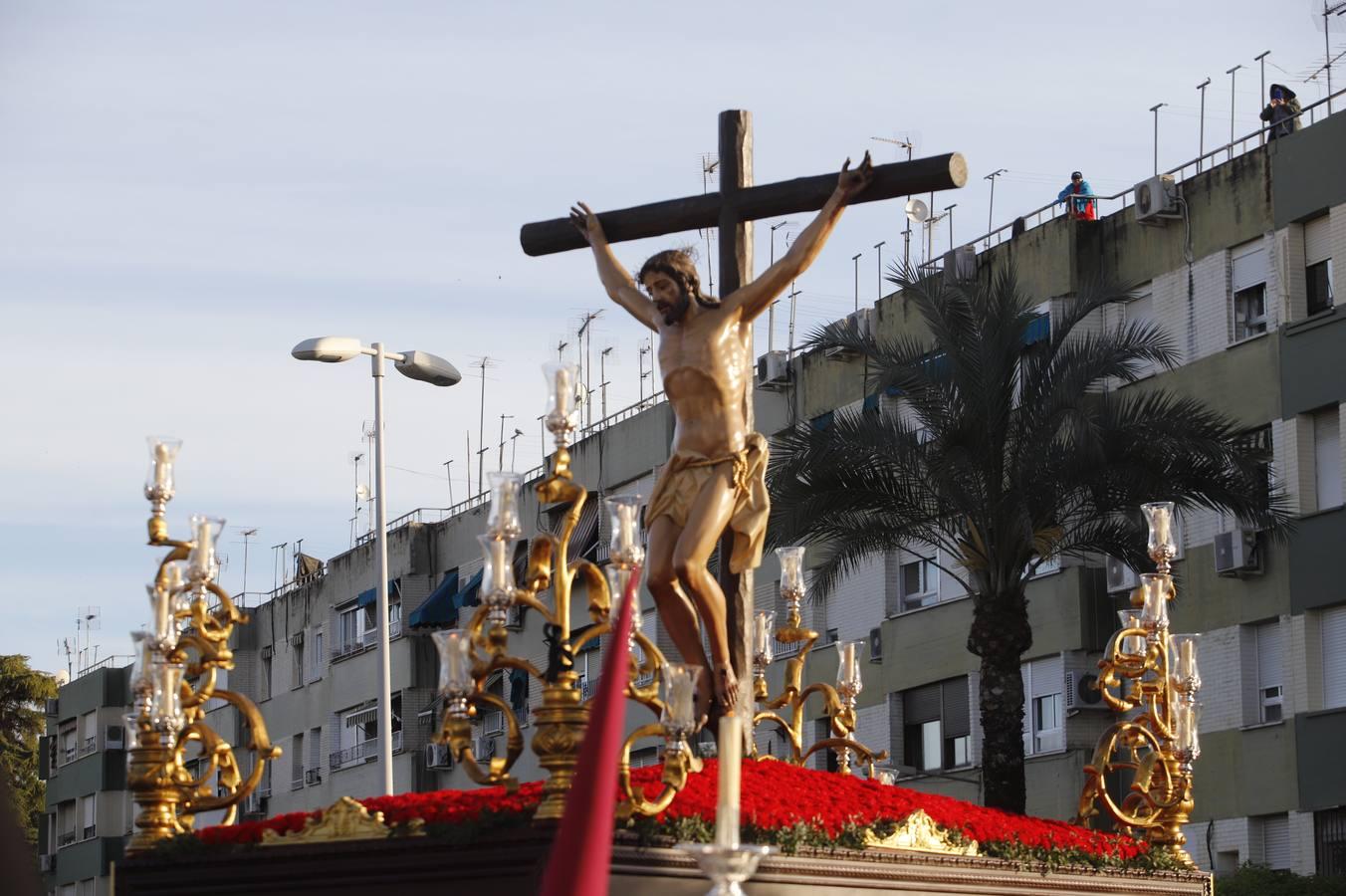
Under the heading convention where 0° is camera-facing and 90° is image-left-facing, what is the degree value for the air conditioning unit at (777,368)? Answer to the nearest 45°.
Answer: approximately 45°

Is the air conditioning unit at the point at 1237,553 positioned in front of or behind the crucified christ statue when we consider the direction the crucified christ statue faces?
behind

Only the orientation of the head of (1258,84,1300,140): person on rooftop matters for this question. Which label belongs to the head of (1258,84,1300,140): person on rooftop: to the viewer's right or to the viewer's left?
to the viewer's left

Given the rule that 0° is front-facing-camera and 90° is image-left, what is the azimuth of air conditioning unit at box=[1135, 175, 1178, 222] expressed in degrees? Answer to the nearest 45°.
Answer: approximately 45°

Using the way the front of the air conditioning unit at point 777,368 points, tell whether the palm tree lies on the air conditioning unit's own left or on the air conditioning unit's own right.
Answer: on the air conditioning unit's own left

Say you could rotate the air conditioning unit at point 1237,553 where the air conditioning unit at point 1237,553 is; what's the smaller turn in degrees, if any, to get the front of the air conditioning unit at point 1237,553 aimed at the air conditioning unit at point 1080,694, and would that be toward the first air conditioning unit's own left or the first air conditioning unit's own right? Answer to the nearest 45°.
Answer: approximately 90° to the first air conditioning unit's own right

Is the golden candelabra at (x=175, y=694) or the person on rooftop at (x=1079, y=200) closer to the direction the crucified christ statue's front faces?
the golden candelabra

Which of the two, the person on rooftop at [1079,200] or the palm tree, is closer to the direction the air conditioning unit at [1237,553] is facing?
the palm tree
